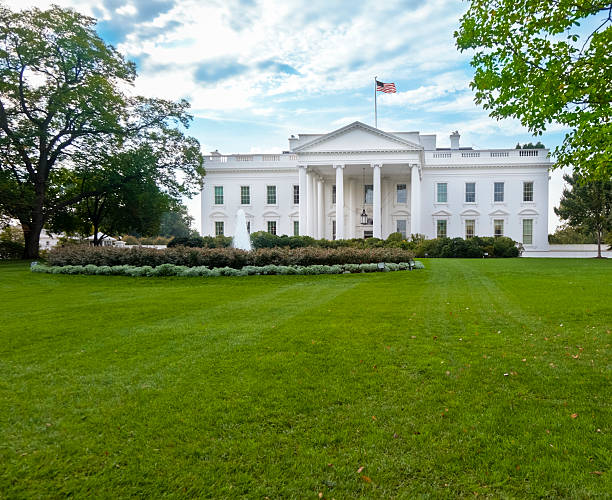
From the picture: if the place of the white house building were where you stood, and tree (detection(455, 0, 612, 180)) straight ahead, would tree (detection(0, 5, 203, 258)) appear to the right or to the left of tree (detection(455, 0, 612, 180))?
right

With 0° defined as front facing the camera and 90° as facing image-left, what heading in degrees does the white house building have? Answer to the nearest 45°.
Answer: approximately 0°

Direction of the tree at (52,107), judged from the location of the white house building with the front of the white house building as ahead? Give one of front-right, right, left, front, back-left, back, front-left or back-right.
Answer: front-right

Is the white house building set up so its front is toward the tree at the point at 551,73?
yes

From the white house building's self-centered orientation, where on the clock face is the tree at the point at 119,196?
The tree is roughly at 2 o'clock from the white house building.

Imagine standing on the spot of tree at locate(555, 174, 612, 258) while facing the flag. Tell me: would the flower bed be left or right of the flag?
left

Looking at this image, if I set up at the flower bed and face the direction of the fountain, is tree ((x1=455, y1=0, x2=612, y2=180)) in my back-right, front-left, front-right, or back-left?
back-right

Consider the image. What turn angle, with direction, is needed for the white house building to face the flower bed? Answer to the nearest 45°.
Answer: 0° — it already faces it

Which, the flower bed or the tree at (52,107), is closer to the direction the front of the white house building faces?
the flower bed

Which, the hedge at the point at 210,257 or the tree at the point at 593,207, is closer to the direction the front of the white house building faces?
the hedge

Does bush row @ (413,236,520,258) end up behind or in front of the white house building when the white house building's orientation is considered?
in front
